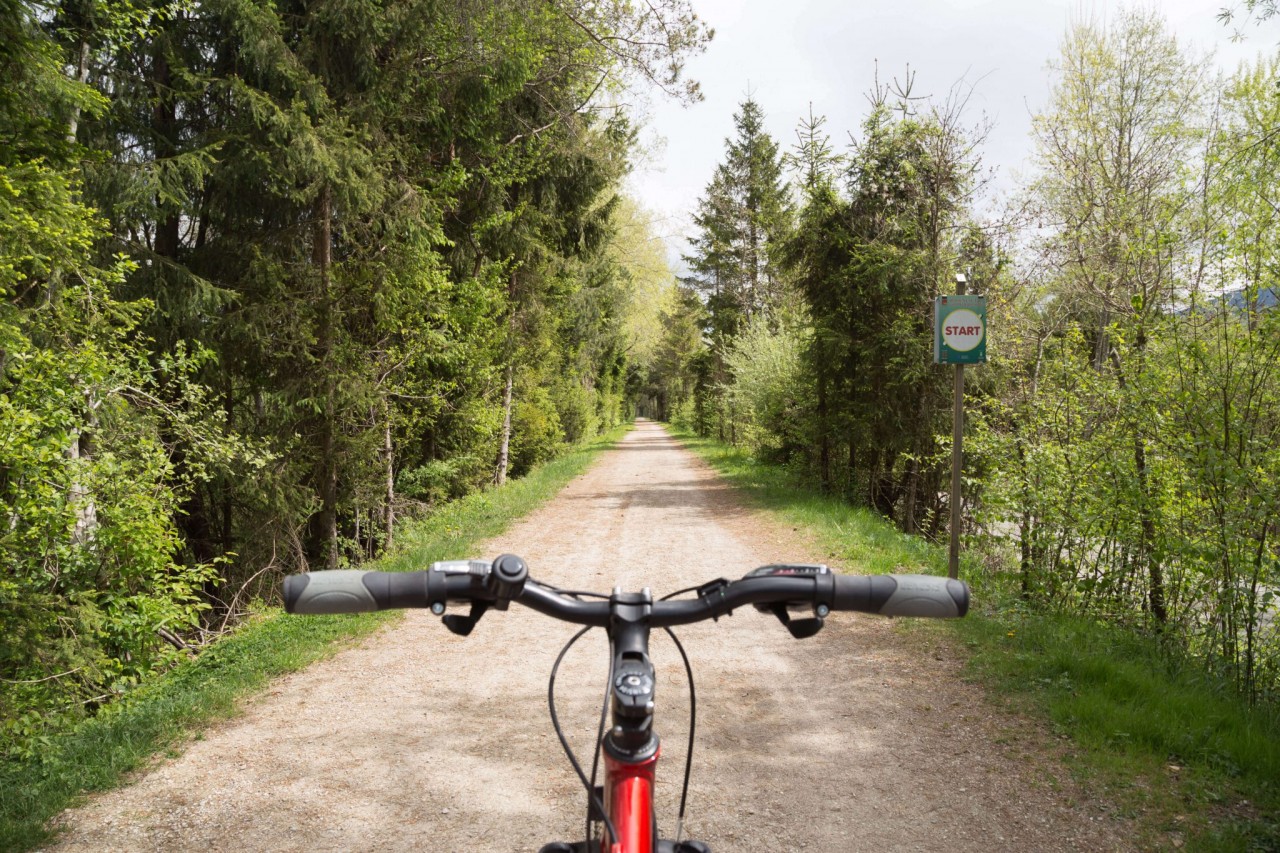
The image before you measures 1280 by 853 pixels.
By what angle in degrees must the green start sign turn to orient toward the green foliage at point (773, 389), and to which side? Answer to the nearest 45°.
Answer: approximately 180°

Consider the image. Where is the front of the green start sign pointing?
toward the camera
